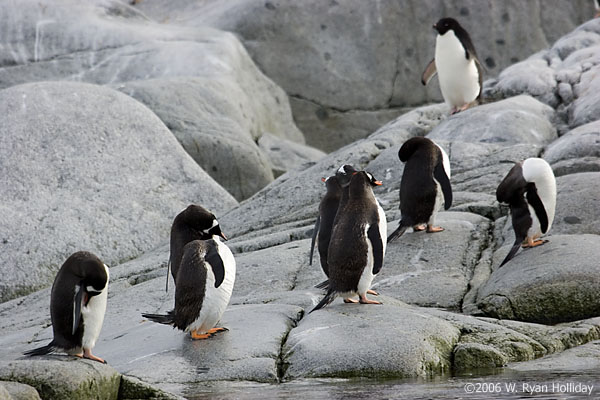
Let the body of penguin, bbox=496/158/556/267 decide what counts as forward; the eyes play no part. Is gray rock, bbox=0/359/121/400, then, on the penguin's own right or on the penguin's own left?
on the penguin's own right

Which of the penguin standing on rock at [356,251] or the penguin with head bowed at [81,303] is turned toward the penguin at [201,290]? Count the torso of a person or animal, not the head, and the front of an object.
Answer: the penguin with head bowed

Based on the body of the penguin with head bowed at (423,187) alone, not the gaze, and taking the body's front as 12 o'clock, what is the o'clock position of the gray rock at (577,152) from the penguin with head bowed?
The gray rock is roughly at 12 o'clock from the penguin with head bowed.

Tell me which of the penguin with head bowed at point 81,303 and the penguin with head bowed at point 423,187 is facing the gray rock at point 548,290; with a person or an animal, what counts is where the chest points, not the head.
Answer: the penguin with head bowed at point 81,303

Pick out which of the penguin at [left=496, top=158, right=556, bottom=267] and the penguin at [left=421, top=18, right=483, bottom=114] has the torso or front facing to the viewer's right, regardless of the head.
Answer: the penguin at [left=496, top=158, right=556, bottom=267]

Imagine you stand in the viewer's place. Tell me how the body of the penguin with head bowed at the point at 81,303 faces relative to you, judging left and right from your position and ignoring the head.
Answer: facing to the right of the viewer

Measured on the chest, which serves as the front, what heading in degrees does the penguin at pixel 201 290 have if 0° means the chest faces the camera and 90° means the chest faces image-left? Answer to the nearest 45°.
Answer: approximately 270°

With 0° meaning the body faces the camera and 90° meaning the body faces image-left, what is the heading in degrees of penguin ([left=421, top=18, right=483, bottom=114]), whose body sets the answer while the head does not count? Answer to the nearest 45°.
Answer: approximately 45°

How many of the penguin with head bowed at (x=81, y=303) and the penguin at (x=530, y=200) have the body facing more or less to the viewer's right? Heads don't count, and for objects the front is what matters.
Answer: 2

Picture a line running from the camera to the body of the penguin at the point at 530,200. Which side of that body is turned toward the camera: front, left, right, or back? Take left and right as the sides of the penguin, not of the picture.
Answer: right

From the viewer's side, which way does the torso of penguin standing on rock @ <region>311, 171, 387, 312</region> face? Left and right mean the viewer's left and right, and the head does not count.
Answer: facing away from the viewer and to the right of the viewer
